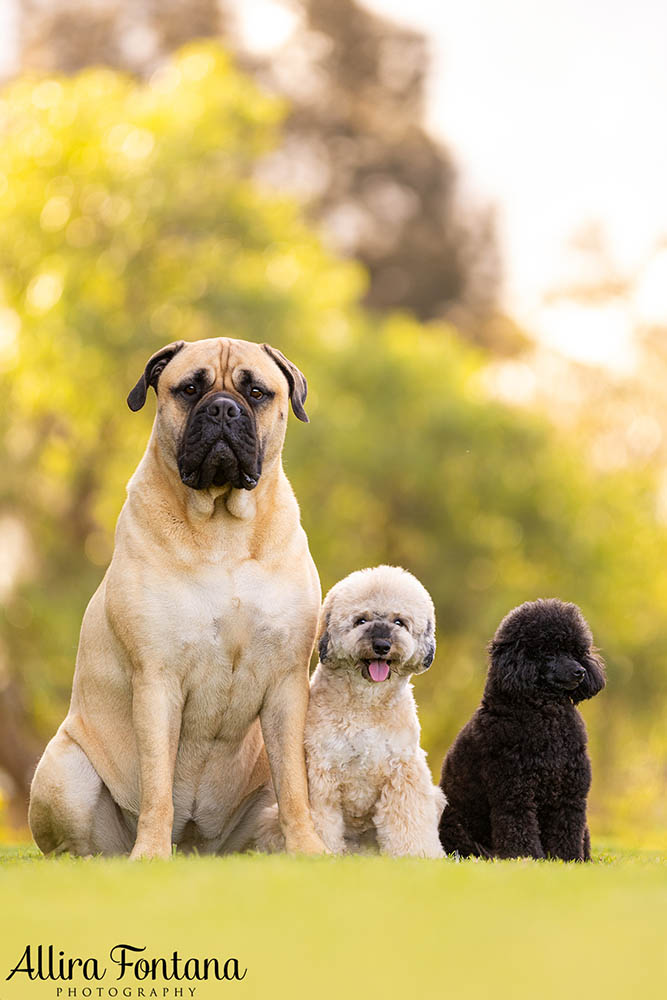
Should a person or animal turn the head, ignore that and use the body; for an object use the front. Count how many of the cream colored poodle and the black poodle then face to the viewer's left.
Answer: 0

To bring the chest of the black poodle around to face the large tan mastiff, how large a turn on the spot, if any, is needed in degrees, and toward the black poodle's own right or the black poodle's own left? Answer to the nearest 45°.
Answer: approximately 135° to the black poodle's own right

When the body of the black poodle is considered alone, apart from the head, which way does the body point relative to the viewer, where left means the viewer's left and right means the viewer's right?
facing the viewer and to the right of the viewer

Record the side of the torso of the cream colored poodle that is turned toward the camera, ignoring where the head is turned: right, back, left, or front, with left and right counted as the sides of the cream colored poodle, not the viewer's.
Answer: front
